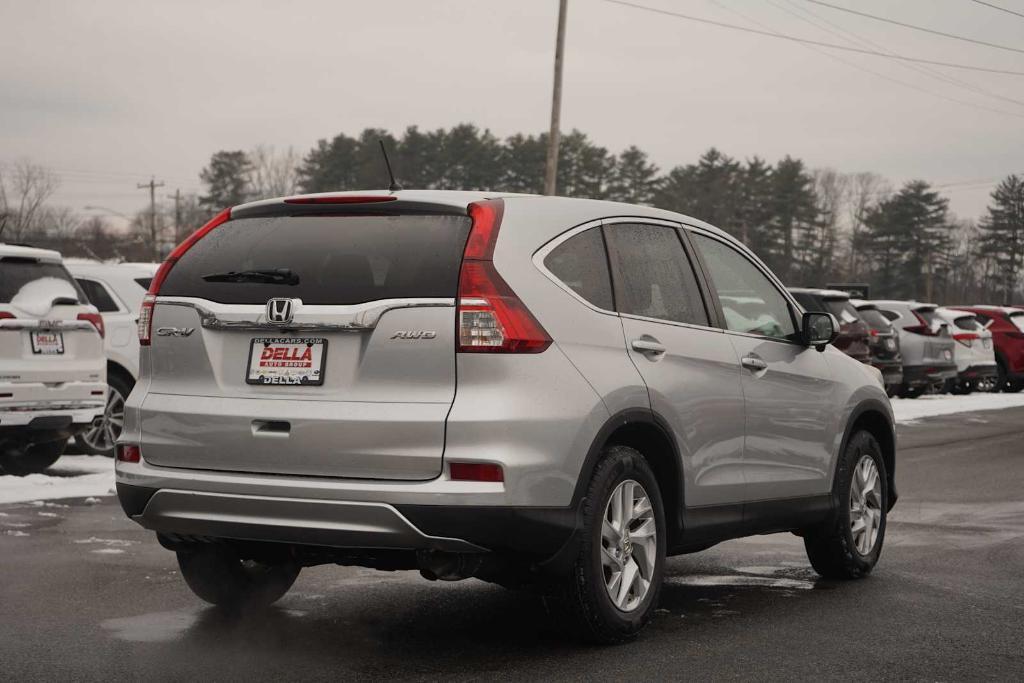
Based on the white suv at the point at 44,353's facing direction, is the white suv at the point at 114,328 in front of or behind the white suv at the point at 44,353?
in front

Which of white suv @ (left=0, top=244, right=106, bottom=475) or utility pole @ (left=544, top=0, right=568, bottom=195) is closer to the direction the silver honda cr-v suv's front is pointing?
the utility pole

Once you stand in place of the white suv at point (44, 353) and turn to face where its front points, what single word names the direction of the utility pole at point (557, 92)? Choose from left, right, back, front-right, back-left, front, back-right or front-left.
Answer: front-right

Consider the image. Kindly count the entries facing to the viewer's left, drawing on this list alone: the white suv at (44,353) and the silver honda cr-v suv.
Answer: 0

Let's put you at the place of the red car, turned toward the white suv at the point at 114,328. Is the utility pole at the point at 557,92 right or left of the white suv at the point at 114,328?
right

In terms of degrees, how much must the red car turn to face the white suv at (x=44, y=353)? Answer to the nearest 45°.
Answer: approximately 135° to its left

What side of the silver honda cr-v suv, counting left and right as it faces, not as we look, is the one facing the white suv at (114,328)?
left

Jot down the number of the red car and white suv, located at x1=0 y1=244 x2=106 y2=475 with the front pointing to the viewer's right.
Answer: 0

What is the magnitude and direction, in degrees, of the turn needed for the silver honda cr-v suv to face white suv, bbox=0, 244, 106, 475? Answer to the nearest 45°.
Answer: approximately 90° to its left

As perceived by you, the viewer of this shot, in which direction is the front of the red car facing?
facing away from the viewer and to the left of the viewer

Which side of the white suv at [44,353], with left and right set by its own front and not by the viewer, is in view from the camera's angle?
back

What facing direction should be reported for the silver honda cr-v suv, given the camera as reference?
facing away from the viewer and to the right of the viewer
